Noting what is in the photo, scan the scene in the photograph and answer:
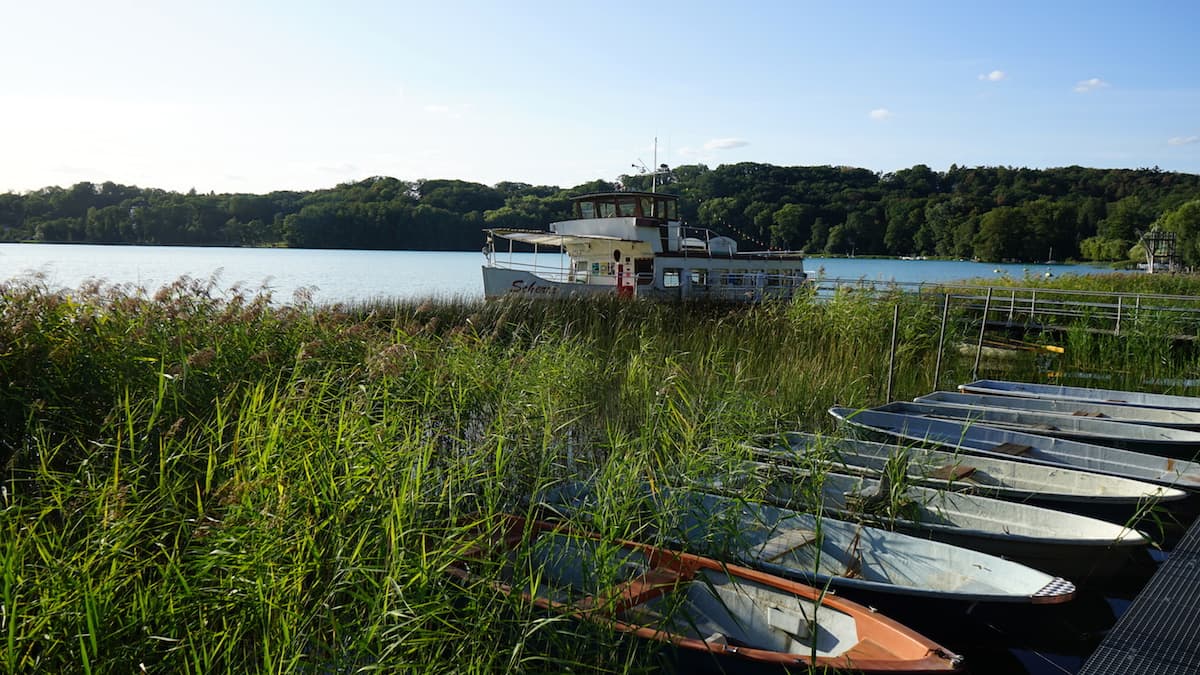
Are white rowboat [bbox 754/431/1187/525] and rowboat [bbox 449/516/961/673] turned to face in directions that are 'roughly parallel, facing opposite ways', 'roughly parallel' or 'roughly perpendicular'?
roughly parallel

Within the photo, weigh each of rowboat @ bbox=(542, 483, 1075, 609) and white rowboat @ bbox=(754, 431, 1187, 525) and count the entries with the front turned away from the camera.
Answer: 0

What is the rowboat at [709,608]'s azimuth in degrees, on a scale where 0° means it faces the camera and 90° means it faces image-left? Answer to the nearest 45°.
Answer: approximately 315°

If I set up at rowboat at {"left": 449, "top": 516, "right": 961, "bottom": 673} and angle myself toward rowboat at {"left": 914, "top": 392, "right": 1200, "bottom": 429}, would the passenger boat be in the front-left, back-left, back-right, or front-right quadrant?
front-left

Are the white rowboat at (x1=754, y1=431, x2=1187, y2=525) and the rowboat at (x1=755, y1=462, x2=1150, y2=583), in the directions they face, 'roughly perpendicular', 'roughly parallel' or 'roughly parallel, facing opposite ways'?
roughly parallel

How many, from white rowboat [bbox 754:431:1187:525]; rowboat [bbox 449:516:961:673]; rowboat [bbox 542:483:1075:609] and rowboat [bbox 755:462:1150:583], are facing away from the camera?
0

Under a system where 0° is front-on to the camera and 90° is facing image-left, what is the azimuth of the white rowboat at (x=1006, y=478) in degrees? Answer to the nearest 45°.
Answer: approximately 315°

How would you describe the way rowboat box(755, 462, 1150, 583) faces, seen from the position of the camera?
facing the viewer and to the right of the viewer
